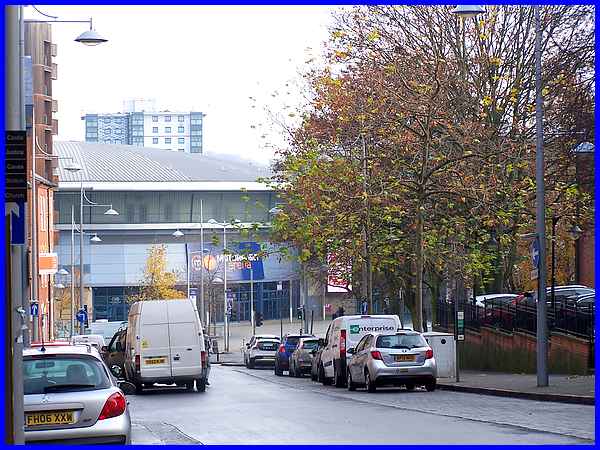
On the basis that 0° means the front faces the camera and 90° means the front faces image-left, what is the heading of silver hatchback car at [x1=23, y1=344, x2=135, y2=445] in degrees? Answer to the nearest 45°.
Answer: approximately 180°

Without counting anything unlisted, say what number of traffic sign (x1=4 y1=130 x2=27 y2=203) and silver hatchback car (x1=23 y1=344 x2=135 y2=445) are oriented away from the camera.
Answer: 1

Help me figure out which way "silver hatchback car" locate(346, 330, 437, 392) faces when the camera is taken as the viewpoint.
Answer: facing away from the viewer and to the left of the viewer

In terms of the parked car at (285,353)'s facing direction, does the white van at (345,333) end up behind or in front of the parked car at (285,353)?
behind

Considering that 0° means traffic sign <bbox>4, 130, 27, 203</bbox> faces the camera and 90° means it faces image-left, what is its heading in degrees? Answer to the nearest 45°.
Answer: approximately 0°

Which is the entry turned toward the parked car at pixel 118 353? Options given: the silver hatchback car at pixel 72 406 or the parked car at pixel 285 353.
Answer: the silver hatchback car

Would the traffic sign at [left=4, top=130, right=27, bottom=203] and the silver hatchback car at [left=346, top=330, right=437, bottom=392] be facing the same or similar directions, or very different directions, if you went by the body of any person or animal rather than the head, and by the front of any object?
very different directions

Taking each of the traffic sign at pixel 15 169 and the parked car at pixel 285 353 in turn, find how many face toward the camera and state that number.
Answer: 1

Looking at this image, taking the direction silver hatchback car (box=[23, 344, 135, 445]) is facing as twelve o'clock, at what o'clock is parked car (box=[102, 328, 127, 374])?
The parked car is roughly at 12 o'clock from the silver hatchback car.

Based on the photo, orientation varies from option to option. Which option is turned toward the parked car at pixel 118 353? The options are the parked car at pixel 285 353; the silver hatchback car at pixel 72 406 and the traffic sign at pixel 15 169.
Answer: the silver hatchback car

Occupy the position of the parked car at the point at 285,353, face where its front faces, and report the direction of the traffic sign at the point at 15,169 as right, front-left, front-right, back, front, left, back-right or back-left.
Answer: back-left

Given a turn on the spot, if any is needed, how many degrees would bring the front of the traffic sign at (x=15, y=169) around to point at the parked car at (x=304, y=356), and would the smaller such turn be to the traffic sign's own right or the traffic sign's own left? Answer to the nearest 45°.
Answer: approximately 180°

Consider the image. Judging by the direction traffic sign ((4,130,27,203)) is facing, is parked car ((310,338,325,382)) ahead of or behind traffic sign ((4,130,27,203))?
behind

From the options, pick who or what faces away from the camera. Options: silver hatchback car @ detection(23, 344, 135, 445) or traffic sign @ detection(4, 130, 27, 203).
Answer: the silver hatchback car

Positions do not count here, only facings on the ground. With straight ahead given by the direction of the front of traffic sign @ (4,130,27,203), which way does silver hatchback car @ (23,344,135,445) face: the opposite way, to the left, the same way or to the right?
the opposite way
